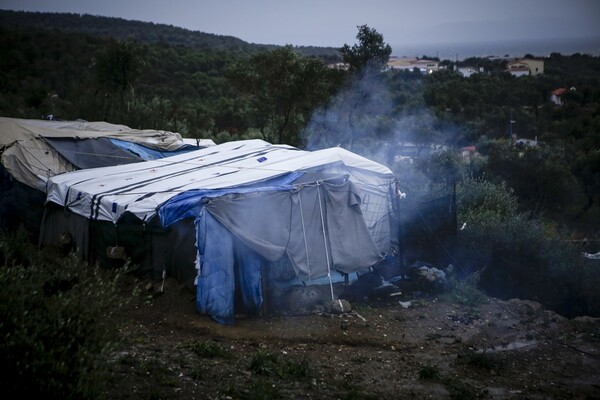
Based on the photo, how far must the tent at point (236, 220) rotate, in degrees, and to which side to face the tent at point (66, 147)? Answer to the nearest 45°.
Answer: approximately 180°

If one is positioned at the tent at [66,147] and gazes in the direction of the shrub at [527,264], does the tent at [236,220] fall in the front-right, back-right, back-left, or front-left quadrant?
front-right

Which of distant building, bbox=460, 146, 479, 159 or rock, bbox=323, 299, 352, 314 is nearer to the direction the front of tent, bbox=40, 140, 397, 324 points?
the rock

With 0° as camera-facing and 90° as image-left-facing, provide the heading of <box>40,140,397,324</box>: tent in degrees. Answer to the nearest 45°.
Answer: approximately 315°

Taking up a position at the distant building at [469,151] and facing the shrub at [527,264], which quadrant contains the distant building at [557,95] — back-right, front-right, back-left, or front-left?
back-left

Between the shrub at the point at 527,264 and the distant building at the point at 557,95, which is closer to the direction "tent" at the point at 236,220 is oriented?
the shrub

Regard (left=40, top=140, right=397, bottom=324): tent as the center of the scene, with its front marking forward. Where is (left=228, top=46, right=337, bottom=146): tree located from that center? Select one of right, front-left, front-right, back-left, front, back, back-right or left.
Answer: back-left

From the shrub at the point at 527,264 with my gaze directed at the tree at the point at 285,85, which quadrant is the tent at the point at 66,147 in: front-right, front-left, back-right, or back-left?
front-left

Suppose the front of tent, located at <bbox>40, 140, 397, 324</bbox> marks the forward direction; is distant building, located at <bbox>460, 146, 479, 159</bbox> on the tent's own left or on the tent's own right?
on the tent's own left

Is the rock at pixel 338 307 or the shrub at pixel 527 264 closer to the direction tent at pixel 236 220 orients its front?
the rock

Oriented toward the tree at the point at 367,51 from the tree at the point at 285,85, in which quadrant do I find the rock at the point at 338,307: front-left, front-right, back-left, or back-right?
back-right

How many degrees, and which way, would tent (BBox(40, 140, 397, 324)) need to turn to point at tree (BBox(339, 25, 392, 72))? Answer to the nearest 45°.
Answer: approximately 135° to its left

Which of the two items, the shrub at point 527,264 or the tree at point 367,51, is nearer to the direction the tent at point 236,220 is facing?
the shrub
